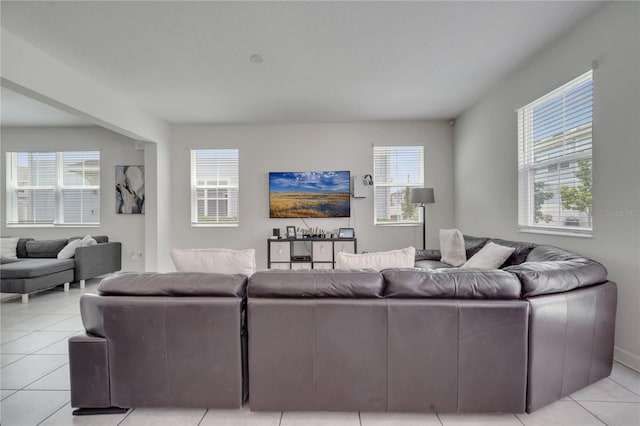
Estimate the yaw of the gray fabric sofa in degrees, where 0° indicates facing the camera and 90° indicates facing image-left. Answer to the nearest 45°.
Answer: approximately 45°

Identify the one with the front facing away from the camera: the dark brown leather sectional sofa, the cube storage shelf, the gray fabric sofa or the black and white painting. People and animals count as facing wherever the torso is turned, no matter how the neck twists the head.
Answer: the dark brown leather sectional sofa

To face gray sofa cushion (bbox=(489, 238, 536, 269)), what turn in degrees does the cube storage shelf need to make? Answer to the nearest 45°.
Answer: approximately 45° to its left

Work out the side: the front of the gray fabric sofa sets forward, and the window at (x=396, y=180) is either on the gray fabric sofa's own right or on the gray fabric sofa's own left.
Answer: on the gray fabric sofa's own left

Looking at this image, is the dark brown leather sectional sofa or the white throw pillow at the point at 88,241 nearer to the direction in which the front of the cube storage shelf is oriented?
the dark brown leather sectional sofa

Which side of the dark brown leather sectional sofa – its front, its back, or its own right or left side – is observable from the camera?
back

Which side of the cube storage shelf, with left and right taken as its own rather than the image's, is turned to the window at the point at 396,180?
left

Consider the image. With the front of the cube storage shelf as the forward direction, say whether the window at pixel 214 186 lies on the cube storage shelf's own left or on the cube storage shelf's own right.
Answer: on the cube storage shelf's own right

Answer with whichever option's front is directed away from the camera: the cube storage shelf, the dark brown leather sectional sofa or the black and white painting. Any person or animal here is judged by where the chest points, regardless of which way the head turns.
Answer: the dark brown leather sectional sofa

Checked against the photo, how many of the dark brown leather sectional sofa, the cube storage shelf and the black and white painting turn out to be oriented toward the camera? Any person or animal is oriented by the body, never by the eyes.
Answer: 2

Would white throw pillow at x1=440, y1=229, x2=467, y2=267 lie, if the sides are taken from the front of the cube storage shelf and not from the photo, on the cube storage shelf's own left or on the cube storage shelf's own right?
on the cube storage shelf's own left

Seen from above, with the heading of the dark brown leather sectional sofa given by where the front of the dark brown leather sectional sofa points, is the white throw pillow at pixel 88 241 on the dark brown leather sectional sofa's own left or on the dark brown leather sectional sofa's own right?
on the dark brown leather sectional sofa's own left

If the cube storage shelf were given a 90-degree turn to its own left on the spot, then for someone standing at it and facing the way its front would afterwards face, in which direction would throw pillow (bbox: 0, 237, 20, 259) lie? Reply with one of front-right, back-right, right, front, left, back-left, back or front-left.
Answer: back

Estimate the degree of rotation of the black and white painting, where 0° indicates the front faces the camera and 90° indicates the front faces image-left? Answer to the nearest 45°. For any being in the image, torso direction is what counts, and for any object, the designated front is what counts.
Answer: approximately 0°

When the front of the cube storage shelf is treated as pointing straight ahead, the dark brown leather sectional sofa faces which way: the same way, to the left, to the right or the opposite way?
the opposite way

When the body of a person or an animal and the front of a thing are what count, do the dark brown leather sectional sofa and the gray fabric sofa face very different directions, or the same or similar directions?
very different directions

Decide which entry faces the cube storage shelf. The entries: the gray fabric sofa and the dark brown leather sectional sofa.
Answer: the dark brown leather sectional sofa
